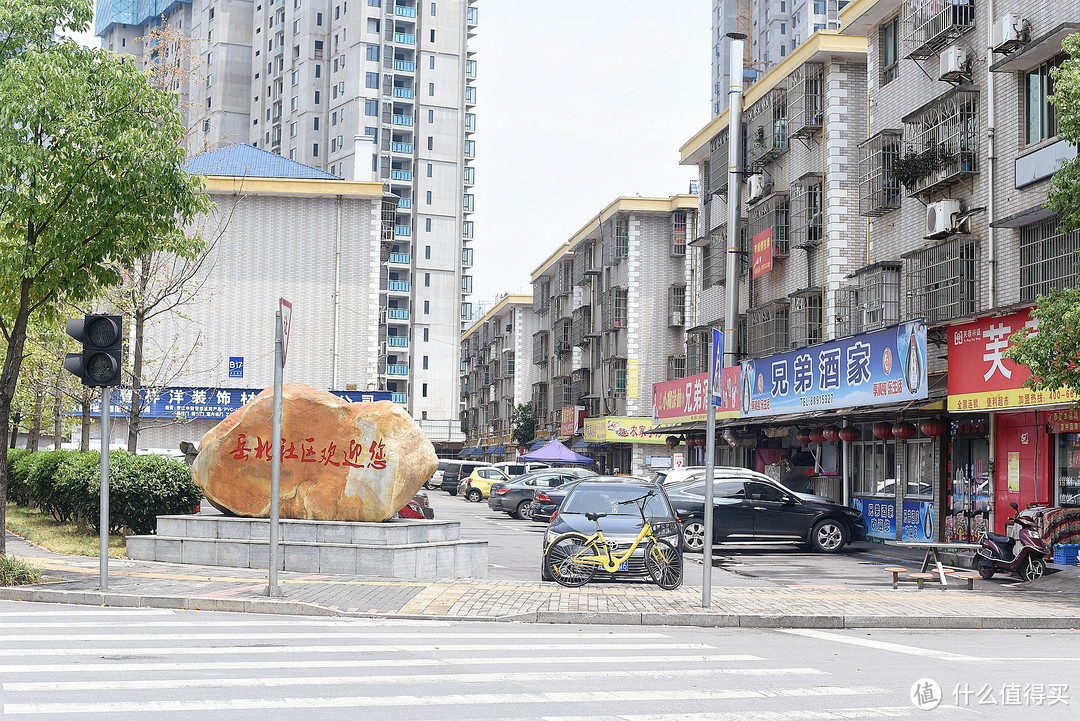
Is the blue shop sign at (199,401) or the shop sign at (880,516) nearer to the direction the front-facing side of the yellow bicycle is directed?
the shop sign

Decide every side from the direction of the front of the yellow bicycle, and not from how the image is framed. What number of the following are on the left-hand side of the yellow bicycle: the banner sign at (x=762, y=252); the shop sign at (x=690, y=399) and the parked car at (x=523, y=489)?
3

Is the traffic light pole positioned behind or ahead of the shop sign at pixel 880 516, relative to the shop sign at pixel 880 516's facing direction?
ahead

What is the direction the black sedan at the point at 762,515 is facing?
to the viewer's right

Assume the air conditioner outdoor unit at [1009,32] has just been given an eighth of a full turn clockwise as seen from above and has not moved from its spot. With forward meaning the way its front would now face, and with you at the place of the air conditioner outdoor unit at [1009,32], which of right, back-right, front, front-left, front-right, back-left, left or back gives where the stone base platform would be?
front-left

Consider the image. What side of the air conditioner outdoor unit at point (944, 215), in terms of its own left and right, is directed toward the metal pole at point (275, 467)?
front

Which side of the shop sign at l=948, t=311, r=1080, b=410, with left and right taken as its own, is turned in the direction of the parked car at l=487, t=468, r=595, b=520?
right

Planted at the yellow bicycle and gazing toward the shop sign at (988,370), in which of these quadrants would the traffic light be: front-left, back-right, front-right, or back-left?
back-left

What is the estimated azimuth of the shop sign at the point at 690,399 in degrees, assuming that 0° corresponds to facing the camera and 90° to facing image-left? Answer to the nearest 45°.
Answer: approximately 45°

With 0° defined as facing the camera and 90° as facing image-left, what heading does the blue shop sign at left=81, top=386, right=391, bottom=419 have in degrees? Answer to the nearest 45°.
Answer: approximately 0°

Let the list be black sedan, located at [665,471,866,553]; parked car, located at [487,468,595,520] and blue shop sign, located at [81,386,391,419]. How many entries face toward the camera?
1

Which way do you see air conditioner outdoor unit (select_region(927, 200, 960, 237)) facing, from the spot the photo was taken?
facing the viewer and to the left of the viewer

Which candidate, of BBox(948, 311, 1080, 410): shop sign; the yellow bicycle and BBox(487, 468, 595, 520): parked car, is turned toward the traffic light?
the shop sign

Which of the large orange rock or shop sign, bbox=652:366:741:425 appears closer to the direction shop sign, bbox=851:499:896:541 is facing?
the large orange rock

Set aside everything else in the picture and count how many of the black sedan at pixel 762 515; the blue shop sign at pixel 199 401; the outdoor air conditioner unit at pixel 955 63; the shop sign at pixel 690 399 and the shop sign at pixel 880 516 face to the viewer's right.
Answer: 1

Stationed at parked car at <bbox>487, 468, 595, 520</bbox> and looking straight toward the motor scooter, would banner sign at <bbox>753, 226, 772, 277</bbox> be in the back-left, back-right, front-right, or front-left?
front-left

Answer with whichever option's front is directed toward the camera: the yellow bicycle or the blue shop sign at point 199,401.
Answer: the blue shop sign
